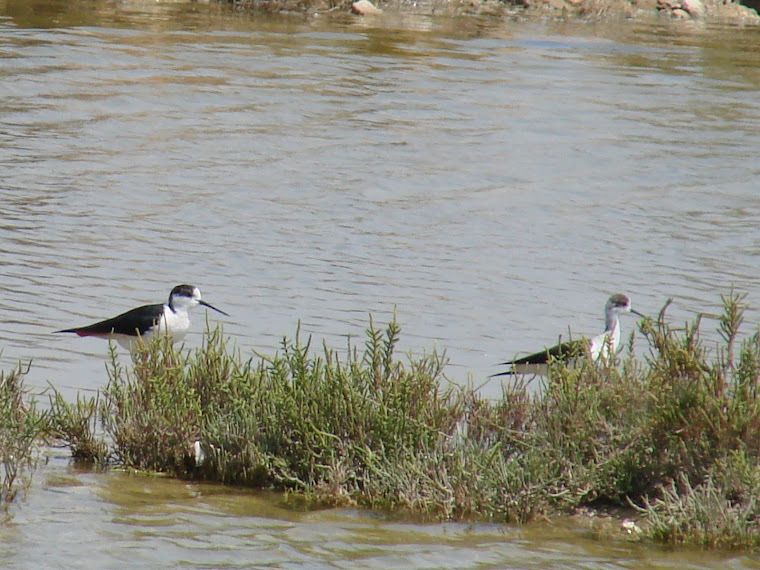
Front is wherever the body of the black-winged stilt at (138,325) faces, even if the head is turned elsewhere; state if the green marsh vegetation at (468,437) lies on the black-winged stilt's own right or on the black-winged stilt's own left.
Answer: on the black-winged stilt's own right

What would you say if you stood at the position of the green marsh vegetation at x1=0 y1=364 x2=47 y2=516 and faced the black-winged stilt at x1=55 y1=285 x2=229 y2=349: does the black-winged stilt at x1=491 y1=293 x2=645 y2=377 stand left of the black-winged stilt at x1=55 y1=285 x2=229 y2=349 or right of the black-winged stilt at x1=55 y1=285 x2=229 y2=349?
right

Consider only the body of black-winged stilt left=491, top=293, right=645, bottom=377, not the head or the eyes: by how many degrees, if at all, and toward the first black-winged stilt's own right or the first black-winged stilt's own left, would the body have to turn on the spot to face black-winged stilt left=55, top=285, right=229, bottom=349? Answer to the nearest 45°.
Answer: approximately 180°

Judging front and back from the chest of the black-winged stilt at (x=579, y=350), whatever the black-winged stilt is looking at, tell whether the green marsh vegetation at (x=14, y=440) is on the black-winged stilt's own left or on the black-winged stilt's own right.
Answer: on the black-winged stilt's own right

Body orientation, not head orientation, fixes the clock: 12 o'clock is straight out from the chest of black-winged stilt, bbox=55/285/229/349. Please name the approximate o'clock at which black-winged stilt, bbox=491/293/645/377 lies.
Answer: black-winged stilt, bbox=491/293/645/377 is roughly at 1 o'clock from black-winged stilt, bbox=55/285/229/349.

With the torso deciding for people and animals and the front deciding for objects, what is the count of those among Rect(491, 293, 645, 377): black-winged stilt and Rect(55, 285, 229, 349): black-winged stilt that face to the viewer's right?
2

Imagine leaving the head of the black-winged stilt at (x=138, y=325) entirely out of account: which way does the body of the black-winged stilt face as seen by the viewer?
to the viewer's right

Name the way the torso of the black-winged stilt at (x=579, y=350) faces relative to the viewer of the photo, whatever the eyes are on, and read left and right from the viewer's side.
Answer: facing to the right of the viewer

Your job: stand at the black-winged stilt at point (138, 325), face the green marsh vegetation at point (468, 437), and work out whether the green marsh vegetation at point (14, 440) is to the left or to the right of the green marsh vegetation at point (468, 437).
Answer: right

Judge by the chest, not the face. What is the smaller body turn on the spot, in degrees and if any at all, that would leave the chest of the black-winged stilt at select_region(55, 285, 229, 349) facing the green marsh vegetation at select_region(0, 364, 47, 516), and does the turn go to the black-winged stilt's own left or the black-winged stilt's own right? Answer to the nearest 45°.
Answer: approximately 90° to the black-winged stilt's own right
